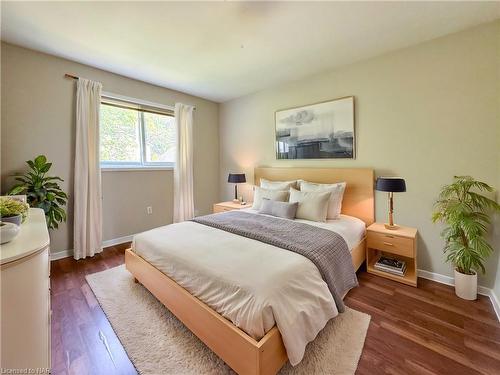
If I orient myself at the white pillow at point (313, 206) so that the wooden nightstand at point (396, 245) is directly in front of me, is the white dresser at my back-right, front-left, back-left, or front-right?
back-right

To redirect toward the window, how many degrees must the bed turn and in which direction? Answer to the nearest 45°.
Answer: approximately 90° to its right

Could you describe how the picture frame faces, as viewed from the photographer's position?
facing the viewer and to the left of the viewer

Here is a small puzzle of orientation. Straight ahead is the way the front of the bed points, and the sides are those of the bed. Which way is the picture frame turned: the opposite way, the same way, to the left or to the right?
the same way

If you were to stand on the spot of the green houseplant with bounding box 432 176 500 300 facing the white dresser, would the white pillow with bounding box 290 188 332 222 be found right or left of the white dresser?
right

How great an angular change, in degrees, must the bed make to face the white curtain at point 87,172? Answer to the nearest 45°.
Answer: approximately 90° to its right

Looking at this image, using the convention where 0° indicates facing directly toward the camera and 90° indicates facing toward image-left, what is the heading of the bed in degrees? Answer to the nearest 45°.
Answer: approximately 45°

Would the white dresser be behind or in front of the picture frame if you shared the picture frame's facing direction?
in front

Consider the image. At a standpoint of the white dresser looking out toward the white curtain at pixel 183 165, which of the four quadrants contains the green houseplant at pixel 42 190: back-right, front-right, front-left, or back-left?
front-left

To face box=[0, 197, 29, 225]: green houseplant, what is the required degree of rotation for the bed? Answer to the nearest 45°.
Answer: approximately 45° to its right

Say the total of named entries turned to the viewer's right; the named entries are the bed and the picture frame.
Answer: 0
